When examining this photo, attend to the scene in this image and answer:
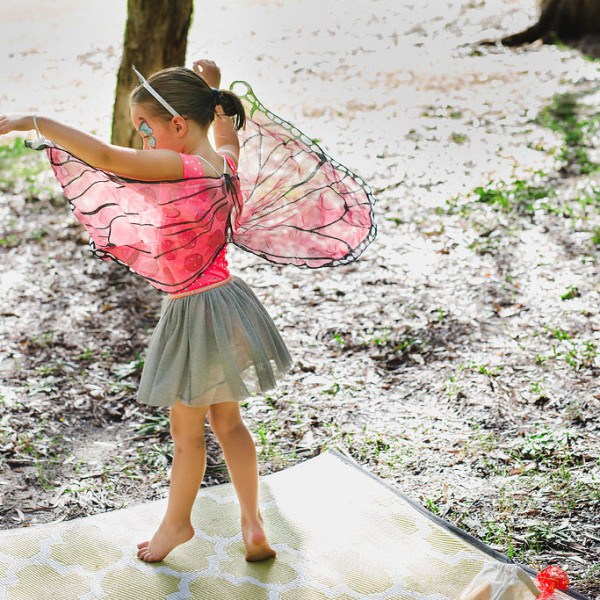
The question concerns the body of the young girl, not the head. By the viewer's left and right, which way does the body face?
facing away from the viewer and to the left of the viewer

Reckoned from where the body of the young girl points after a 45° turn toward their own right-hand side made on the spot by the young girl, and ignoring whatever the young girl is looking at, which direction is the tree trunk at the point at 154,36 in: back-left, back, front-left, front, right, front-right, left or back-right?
front

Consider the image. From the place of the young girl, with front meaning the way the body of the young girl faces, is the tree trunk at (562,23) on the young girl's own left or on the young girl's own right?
on the young girl's own right

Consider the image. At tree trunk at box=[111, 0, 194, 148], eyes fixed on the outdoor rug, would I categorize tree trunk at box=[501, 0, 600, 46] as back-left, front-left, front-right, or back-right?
back-left
